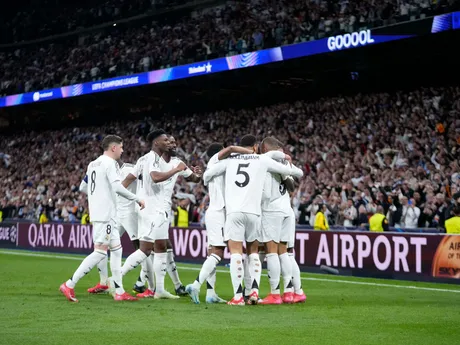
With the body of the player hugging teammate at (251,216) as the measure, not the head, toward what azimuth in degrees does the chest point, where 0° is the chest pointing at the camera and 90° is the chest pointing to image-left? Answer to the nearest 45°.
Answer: approximately 180°

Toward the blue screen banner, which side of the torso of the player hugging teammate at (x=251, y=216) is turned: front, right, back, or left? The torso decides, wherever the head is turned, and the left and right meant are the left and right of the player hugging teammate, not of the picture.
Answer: front
